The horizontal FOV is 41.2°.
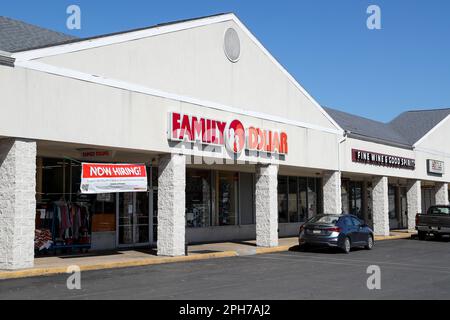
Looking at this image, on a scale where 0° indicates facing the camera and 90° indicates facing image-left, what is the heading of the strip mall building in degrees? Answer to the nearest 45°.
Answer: approximately 315°

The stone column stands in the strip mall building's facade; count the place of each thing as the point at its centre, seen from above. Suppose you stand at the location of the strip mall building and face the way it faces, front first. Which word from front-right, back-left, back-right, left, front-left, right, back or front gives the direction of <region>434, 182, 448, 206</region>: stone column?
left
